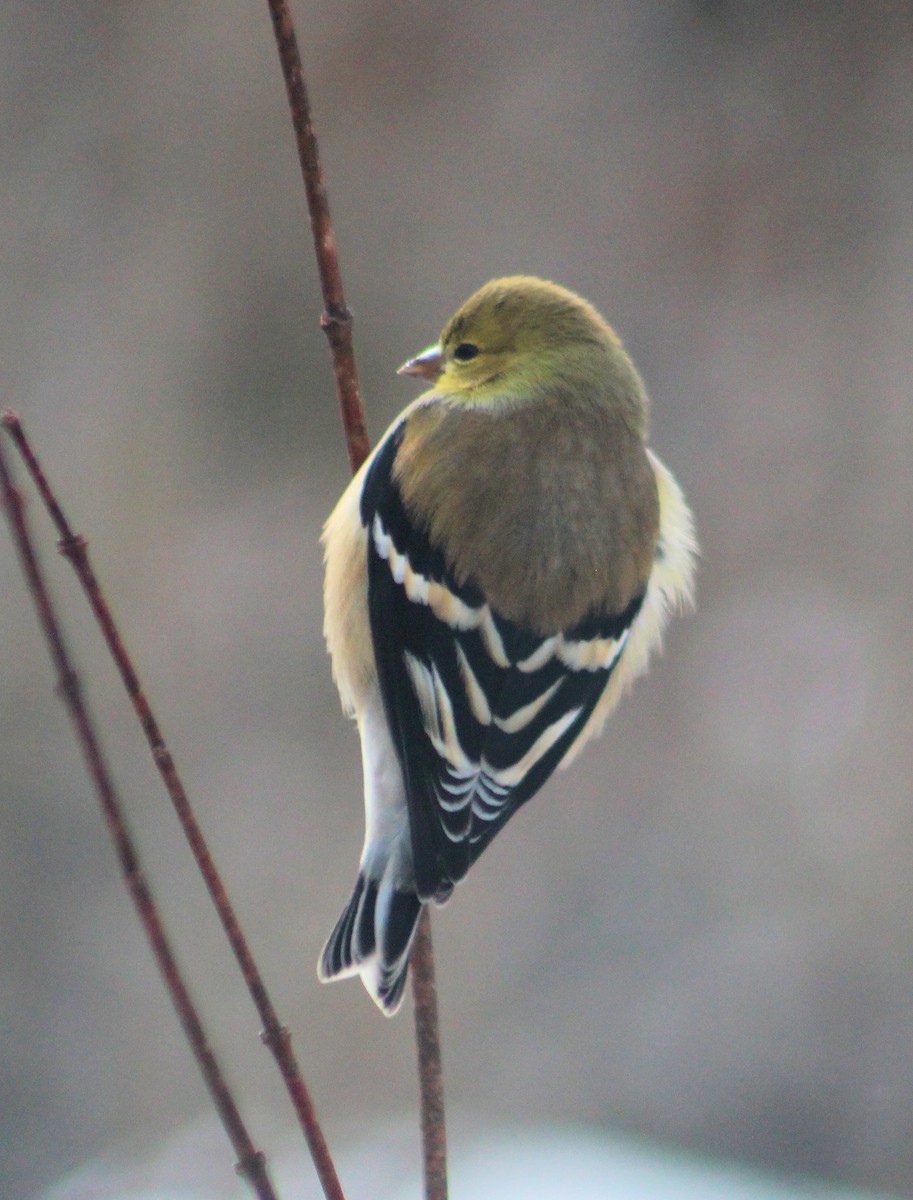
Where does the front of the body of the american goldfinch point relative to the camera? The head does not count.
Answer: away from the camera

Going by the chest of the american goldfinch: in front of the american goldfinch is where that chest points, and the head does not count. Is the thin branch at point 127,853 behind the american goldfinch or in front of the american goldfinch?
behind
